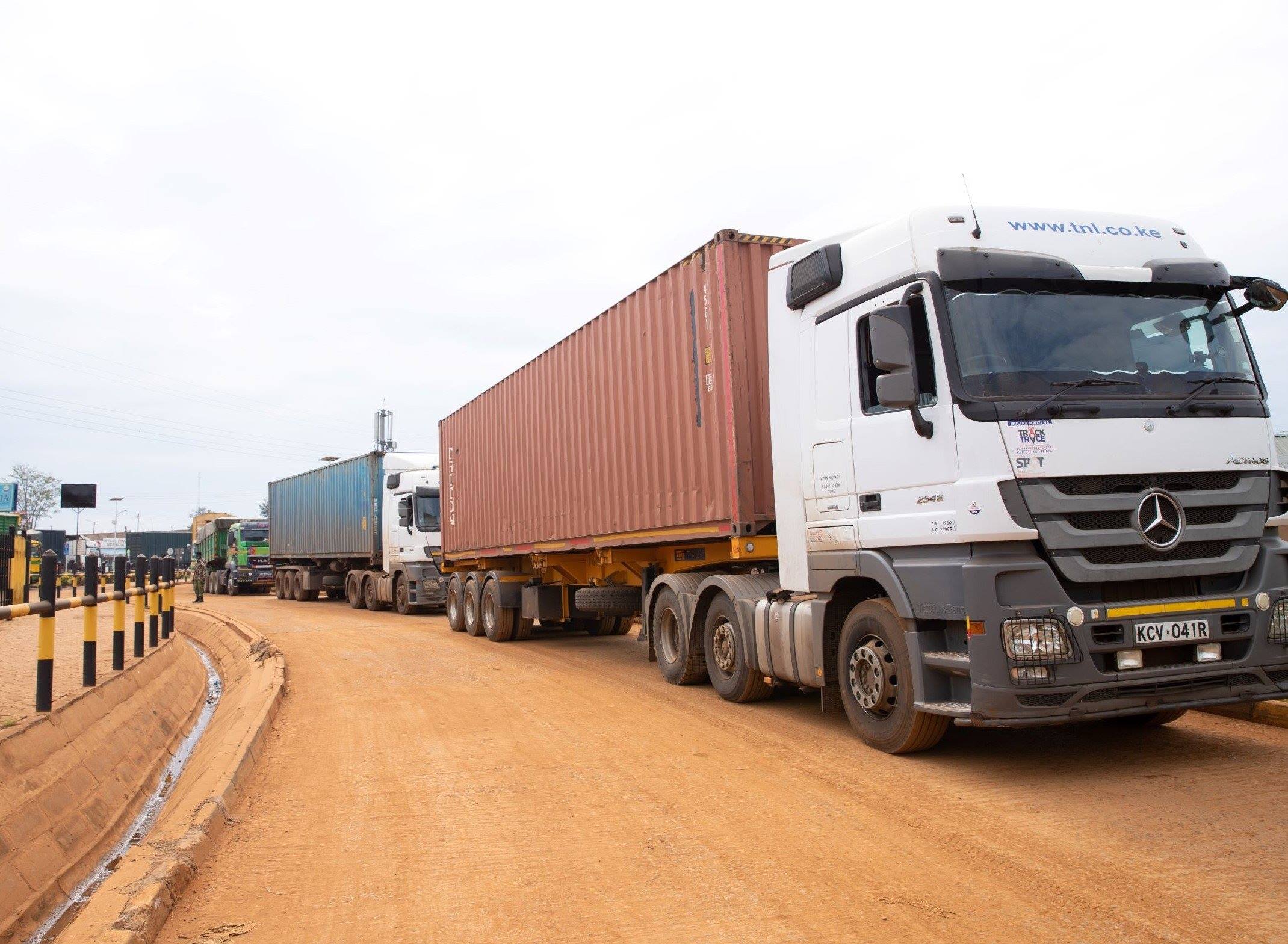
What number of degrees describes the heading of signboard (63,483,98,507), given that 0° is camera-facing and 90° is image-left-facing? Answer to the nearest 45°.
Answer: approximately 0°

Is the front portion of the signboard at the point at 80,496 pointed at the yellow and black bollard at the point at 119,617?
yes

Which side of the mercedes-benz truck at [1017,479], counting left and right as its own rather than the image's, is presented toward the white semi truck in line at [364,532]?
back

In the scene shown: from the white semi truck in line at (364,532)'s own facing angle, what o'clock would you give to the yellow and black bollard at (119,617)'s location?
The yellow and black bollard is roughly at 2 o'clock from the white semi truck in line.

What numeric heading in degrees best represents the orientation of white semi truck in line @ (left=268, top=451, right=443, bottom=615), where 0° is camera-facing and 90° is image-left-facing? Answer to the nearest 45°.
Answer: approximately 315°

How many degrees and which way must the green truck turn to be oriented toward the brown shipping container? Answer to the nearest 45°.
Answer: approximately 45° to its right

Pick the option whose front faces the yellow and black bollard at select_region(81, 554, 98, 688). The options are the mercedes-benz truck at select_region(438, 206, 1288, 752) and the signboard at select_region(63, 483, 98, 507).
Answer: the signboard

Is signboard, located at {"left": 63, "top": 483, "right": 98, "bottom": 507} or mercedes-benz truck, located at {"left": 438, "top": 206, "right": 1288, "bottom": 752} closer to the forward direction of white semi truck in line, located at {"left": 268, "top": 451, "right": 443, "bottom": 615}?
the mercedes-benz truck

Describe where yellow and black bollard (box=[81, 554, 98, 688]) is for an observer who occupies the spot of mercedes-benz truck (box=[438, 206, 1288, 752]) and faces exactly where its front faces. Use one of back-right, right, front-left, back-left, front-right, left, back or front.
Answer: back-right

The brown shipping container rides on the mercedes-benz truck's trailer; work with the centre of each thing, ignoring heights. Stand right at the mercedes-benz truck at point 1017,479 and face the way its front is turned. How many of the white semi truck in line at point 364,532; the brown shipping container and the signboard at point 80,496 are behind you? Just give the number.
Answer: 3
